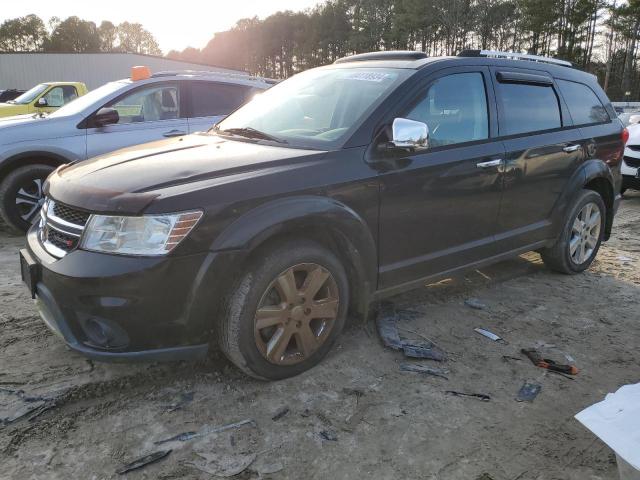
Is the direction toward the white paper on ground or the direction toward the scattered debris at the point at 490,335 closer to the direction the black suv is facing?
the white paper on ground

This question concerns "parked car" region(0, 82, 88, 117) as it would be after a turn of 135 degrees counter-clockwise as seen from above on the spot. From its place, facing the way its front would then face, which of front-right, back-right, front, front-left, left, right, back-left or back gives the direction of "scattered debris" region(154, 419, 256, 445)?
right

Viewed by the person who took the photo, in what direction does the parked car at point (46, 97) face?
facing the viewer and to the left of the viewer

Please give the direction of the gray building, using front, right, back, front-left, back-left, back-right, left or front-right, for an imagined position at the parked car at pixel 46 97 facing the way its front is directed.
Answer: back-right

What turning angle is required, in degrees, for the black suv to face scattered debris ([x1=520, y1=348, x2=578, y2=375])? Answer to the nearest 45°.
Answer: approximately 135° to its left

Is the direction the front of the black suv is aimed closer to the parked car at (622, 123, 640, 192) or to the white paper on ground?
the white paper on ground

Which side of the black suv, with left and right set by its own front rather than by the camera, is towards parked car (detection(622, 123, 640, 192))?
back
